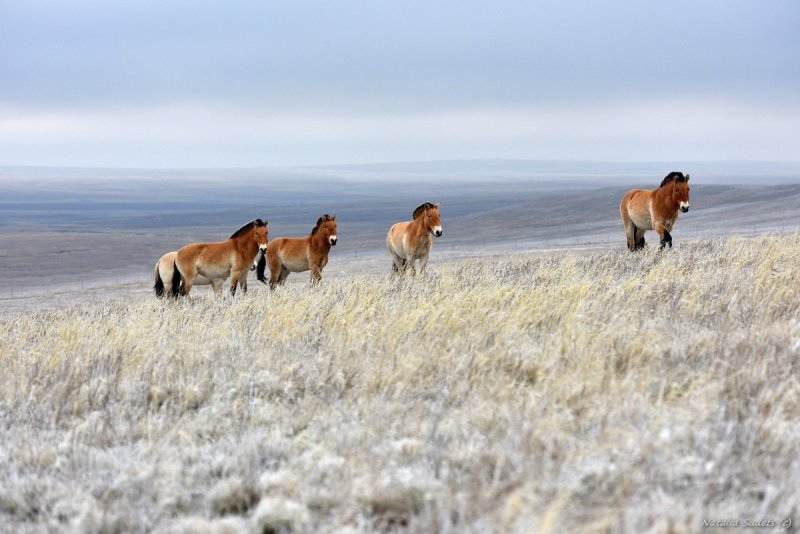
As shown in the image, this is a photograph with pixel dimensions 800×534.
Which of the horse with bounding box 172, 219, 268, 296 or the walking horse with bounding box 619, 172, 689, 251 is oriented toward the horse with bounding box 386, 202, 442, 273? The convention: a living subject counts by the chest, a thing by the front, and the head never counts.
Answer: the horse with bounding box 172, 219, 268, 296

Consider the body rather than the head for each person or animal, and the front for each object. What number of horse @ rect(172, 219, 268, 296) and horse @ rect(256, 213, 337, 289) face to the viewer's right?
2

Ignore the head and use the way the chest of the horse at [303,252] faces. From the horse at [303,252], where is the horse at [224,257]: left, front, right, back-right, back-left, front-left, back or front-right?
back-right

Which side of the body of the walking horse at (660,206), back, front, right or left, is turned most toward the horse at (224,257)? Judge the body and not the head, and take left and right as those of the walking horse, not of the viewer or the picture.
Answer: right

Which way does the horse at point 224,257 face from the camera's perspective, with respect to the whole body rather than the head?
to the viewer's right

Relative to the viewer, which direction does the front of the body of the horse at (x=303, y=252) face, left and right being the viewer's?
facing to the right of the viewer

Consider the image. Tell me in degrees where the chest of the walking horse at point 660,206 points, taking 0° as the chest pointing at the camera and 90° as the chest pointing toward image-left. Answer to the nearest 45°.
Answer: approximately 315°

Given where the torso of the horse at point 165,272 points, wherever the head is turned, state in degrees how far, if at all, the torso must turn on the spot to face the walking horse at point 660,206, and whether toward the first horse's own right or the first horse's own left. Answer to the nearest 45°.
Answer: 0° — it already faces it

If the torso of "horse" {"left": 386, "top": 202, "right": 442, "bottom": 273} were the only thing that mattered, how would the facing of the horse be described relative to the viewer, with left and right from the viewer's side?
facing the viewer and to the right of the viewer

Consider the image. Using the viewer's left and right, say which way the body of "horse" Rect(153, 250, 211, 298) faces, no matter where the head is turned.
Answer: facing to the right of the viewer

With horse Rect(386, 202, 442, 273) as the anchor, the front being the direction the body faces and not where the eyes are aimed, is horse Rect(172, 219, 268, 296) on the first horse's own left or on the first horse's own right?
on the first horse's own right

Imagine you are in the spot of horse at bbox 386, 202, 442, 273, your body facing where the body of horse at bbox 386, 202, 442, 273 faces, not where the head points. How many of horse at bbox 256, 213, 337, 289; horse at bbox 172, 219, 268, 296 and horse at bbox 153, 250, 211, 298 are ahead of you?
0

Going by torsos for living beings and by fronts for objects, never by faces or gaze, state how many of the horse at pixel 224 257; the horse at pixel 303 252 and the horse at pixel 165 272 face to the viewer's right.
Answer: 3
